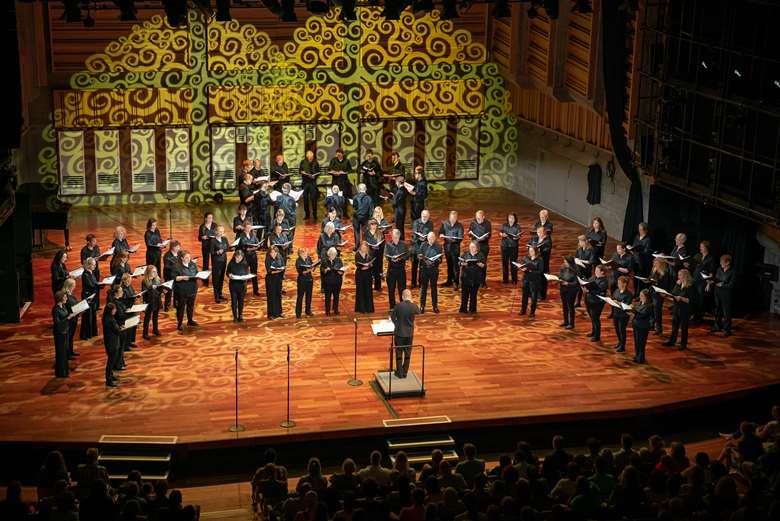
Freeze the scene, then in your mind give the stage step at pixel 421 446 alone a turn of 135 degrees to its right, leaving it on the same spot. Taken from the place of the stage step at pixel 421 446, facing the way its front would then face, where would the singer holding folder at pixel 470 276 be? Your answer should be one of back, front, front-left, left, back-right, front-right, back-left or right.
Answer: front-right

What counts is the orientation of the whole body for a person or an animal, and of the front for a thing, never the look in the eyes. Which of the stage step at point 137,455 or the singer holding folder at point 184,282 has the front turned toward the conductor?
the singer holding folder

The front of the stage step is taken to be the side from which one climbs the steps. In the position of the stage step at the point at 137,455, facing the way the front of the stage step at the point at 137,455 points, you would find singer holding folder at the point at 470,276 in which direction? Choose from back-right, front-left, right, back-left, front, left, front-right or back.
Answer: back-left

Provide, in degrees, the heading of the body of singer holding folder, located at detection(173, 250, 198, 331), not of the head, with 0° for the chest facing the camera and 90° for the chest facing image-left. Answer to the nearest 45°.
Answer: approximately 315°

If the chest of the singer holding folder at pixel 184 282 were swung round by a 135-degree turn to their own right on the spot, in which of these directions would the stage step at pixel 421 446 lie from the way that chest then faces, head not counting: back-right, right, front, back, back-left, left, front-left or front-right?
back-left

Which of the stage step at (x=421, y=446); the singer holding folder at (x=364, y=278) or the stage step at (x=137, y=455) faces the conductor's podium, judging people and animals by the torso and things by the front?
the singer holding folder

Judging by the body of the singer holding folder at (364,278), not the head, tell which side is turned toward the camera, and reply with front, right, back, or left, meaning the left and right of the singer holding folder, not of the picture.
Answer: front

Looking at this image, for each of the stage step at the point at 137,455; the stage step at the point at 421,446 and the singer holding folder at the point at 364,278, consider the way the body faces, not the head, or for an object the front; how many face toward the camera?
3

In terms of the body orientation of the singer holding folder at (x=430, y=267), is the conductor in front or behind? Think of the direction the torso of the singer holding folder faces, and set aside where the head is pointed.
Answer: in front

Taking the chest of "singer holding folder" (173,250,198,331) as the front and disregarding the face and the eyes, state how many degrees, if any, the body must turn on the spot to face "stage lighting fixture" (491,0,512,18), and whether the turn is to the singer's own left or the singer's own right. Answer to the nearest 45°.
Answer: approximately 45° to the singer's own left
